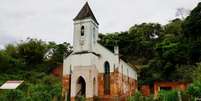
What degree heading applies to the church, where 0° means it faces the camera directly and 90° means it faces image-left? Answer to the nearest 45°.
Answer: approximately 45°

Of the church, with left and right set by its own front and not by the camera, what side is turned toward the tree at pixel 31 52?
right
